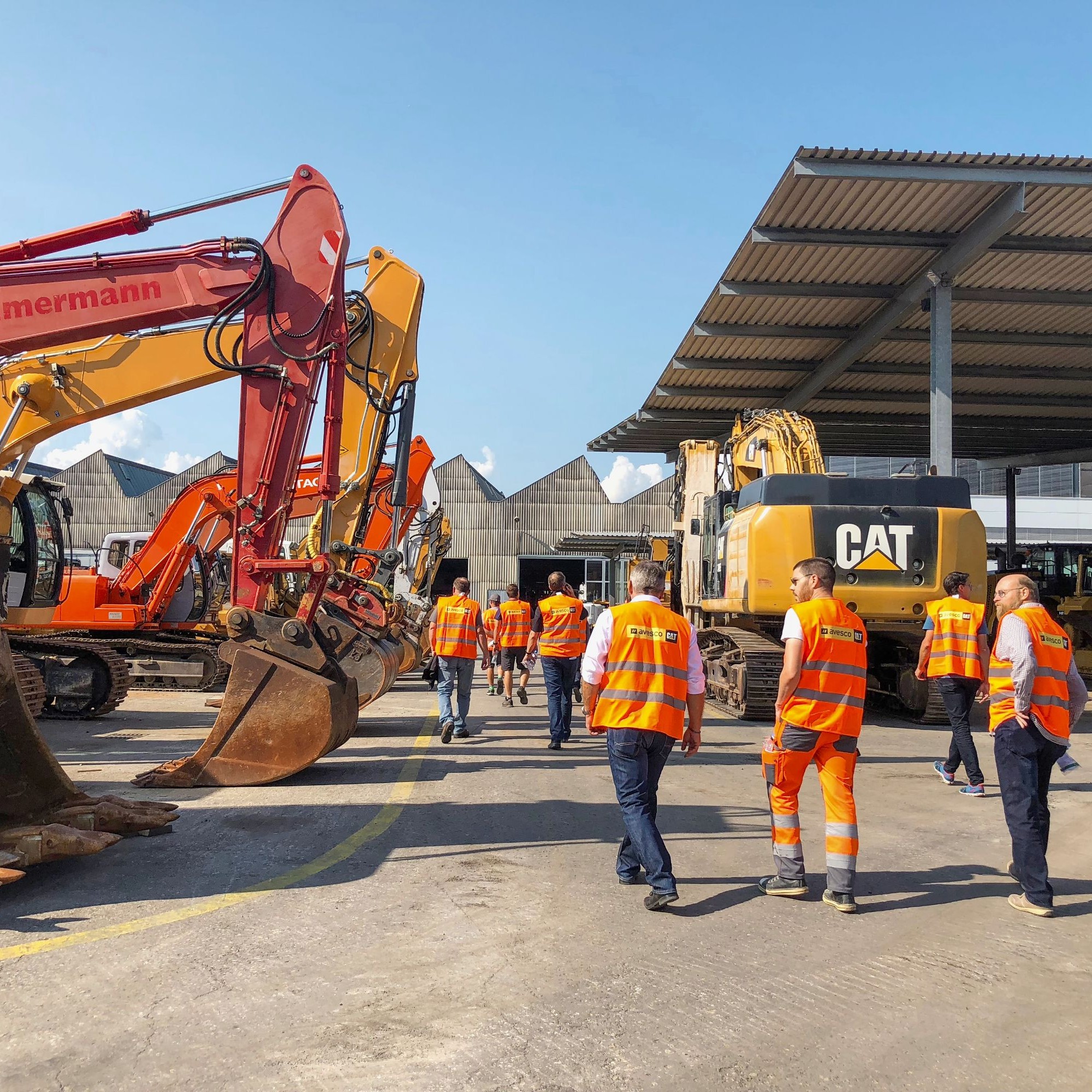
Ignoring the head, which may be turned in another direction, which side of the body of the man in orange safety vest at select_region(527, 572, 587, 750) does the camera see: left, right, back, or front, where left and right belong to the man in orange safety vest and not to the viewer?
back

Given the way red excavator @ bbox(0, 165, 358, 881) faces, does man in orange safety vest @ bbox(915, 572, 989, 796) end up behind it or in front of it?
in front

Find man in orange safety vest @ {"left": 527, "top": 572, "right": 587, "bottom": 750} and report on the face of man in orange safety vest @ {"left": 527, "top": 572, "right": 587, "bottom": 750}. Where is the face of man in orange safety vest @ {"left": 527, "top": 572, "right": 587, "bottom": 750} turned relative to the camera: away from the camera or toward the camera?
away from the camera

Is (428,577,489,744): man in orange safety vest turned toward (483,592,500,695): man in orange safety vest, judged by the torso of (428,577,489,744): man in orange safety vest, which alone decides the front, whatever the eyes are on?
yes

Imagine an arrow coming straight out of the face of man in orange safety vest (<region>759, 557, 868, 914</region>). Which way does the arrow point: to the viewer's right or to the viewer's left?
to the viewer's left

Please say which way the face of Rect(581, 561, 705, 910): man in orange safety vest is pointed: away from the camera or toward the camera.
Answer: away from the camera

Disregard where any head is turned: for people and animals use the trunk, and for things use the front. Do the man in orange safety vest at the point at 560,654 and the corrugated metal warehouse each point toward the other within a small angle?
yes

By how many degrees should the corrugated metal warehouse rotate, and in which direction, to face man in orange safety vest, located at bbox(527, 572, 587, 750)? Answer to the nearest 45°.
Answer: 0° — it already faces them

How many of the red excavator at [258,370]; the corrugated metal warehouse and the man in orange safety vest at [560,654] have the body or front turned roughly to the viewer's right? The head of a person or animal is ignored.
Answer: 1

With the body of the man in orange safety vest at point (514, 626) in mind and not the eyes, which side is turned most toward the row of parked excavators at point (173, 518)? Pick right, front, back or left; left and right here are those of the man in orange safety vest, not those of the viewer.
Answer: left

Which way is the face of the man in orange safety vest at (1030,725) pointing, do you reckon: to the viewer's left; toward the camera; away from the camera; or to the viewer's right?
to the viewer's left

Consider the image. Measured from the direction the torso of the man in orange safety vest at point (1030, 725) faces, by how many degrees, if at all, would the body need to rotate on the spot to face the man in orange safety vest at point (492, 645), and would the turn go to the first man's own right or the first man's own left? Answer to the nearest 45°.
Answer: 0° — they already face them

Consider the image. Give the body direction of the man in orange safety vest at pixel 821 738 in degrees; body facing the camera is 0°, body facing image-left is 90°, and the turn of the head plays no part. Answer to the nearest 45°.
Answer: approximately 135°

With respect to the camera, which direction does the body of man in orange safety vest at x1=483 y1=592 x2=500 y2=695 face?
away from the camera

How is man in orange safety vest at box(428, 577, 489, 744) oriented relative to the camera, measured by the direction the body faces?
away from the camera
